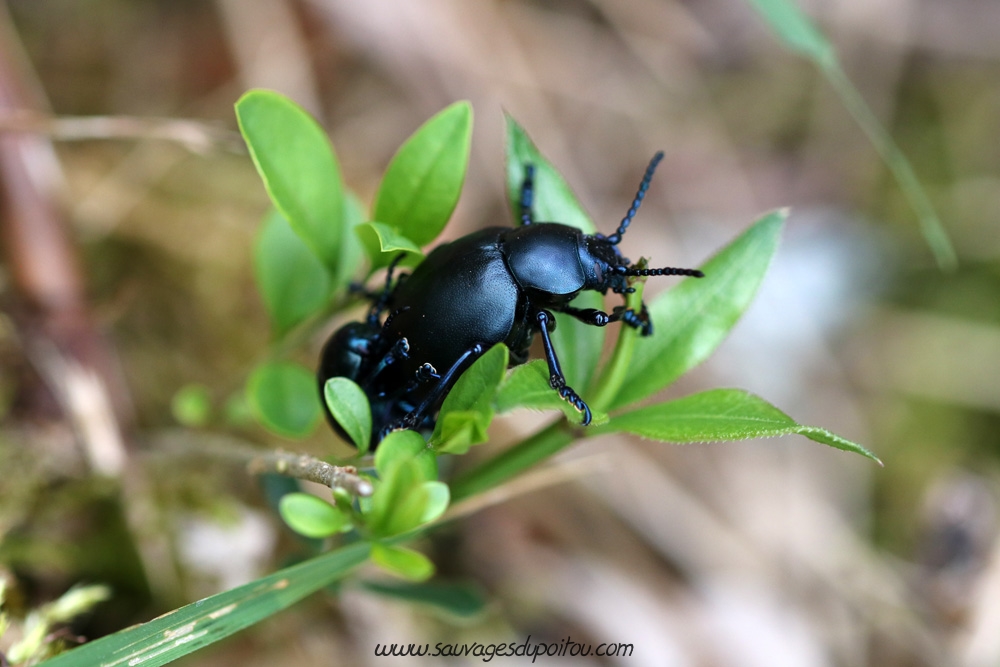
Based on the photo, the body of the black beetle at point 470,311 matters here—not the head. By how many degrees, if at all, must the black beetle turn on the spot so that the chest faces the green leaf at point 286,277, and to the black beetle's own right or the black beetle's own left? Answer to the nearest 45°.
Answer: approximately 135° to the black beetle's own left

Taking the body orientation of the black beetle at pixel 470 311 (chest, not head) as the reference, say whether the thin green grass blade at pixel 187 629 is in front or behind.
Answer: behind

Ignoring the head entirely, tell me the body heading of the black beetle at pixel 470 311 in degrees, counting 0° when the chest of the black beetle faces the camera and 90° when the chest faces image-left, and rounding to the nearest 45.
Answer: approximately 270°
